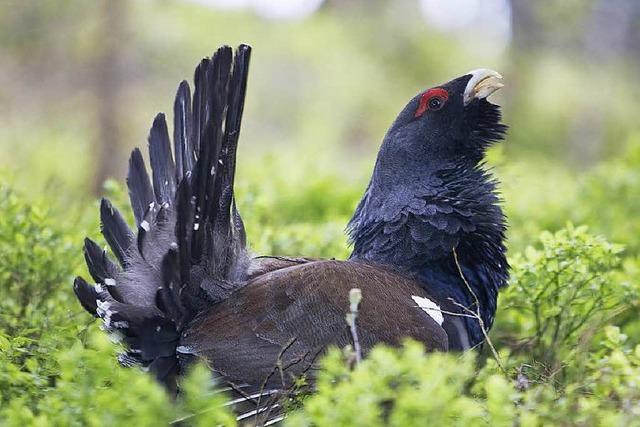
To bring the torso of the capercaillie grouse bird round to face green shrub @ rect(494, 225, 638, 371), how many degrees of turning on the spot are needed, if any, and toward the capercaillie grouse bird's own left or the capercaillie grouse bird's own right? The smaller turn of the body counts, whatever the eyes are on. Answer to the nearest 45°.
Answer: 0° — it already faces it

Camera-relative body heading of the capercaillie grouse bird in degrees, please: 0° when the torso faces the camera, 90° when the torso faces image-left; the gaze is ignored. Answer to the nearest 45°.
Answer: approximately 270°
